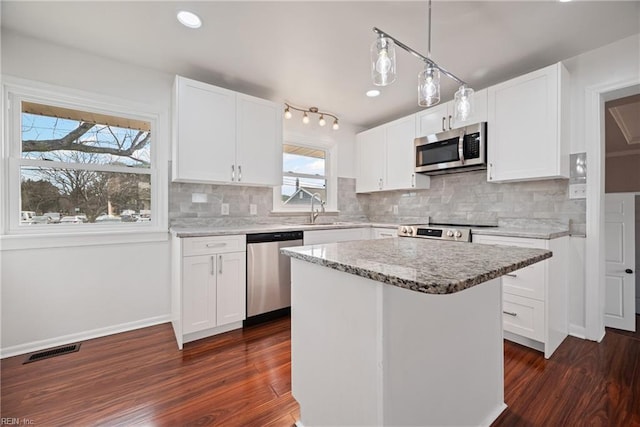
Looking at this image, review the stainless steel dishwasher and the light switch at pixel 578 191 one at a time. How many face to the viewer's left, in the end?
0

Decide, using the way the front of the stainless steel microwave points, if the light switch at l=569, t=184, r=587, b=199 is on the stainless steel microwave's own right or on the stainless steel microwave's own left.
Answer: on the stainless steel microwave's own left

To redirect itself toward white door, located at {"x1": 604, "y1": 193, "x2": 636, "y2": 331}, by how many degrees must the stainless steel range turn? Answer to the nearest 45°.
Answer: approximately 135° to its left

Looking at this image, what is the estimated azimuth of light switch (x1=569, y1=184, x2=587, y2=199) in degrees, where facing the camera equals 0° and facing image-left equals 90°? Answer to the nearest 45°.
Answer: approximately 0°

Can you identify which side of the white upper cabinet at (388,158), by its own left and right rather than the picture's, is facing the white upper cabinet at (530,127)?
left

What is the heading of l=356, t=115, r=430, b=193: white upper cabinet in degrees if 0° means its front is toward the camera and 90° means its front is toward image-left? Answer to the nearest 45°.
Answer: approximately 45°

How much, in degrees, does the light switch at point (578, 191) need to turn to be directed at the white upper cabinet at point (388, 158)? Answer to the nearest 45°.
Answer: approximately 90° to its right

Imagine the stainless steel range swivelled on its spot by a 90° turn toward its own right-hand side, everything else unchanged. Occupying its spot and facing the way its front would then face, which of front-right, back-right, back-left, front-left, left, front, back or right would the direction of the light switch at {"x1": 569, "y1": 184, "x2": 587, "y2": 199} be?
back-right
